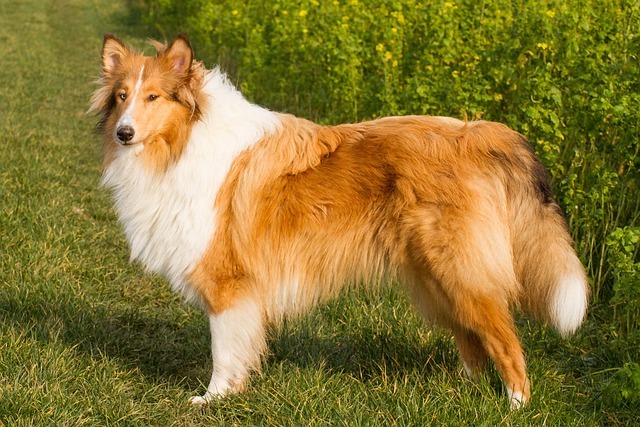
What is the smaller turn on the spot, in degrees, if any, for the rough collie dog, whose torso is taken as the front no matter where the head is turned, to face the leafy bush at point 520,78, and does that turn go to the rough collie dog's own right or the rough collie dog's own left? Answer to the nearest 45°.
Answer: approximately 135° to the rough collie dog's own right

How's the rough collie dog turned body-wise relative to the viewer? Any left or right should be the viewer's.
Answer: facing to the left of the viewer

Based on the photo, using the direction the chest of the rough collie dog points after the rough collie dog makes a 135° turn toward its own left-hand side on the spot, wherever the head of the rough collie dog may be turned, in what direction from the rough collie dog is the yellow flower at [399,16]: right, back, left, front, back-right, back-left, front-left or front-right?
back-left
